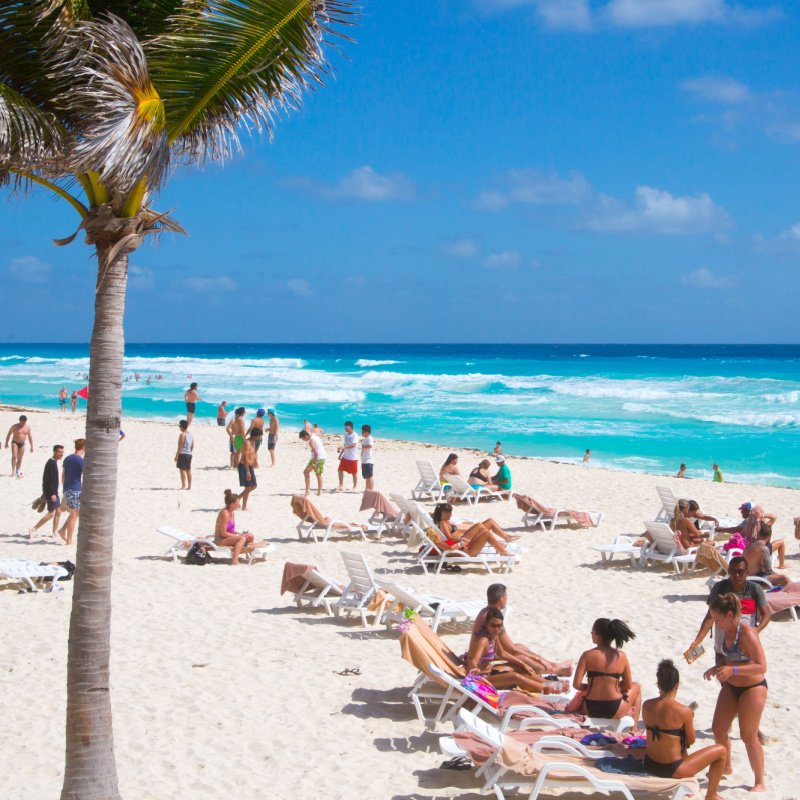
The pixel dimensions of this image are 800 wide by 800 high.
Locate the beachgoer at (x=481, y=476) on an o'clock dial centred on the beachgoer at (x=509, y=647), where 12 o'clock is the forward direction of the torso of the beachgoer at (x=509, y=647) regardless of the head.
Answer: the beachgoer at (x=481, y=476) is roughly at 9 o'clock from the beachgoer at (x=509, y=647).

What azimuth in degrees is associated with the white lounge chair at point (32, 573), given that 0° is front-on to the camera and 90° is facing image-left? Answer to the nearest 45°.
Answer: approximately 270°

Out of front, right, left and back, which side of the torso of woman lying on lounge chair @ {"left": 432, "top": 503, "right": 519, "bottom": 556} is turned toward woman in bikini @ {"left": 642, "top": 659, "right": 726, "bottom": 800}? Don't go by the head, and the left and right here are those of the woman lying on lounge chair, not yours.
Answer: right

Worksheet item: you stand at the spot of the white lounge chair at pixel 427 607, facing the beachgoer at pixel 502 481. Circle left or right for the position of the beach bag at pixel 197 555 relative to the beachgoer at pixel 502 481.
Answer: left

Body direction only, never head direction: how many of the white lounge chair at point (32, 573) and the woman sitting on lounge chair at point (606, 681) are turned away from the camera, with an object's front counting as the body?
1

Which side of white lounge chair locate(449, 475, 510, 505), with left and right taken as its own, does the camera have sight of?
right

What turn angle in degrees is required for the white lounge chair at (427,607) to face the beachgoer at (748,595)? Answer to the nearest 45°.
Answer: approximately 45° to its right

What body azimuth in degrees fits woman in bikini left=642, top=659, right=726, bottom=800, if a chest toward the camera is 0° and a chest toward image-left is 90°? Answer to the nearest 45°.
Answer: approximately 225°

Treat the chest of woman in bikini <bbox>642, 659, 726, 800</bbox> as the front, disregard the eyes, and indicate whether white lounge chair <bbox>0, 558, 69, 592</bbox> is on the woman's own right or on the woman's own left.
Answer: on the woman's own left

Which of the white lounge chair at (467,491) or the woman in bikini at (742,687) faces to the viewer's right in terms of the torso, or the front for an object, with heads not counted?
the white lounge chair

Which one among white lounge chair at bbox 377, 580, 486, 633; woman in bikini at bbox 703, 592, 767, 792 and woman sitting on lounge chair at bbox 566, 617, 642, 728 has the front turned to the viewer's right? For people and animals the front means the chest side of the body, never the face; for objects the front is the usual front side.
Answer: the white lounge chair

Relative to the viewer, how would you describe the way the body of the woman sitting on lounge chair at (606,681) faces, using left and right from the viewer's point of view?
facing away from the viewer

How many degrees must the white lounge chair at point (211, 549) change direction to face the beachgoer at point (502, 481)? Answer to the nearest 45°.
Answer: approximately 45° to its left

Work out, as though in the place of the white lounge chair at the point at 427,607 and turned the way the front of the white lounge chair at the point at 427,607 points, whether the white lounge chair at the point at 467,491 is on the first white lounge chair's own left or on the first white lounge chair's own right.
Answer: on the first white lounge chair's own left
